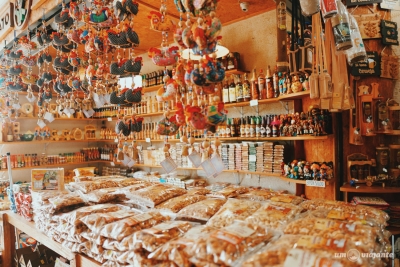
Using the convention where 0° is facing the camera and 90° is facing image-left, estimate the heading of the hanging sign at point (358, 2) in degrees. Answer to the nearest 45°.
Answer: approximately 45°

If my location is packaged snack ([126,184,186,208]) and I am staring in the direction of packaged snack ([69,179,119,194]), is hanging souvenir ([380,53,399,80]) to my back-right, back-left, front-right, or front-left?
back-right

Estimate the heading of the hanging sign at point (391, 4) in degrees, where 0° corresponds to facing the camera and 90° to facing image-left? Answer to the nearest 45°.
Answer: approximately 0°

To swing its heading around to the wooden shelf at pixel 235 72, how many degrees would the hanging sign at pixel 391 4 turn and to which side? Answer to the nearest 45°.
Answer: approximately 90° to its right
